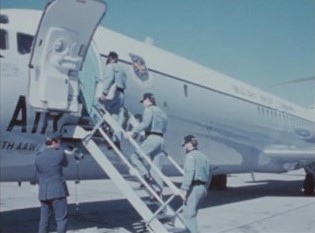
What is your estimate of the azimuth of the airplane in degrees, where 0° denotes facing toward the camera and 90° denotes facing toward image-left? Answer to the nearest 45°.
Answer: approximately 45°

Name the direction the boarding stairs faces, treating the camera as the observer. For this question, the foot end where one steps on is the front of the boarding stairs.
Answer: facing the viewer and to the right of the viewer

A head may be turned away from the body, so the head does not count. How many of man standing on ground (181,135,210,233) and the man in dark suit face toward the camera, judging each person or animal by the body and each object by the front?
0

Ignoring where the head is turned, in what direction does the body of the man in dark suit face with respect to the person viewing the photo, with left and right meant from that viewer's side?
facing away from the viewer and to the right of the viewer

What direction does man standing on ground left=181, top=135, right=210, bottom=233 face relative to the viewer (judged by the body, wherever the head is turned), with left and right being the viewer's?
facing away from the viewer and to the left of the viewer

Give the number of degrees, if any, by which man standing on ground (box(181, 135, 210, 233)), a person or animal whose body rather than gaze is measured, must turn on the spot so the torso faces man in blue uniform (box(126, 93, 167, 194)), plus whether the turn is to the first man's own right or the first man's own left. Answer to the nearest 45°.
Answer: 0° — they already face them

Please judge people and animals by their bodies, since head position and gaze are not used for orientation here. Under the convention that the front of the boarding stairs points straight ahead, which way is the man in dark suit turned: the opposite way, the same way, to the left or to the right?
to the left

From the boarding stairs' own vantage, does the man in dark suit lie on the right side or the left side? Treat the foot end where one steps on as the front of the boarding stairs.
on its right

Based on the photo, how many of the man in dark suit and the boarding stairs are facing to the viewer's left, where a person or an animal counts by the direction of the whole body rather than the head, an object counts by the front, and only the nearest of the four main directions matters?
0
